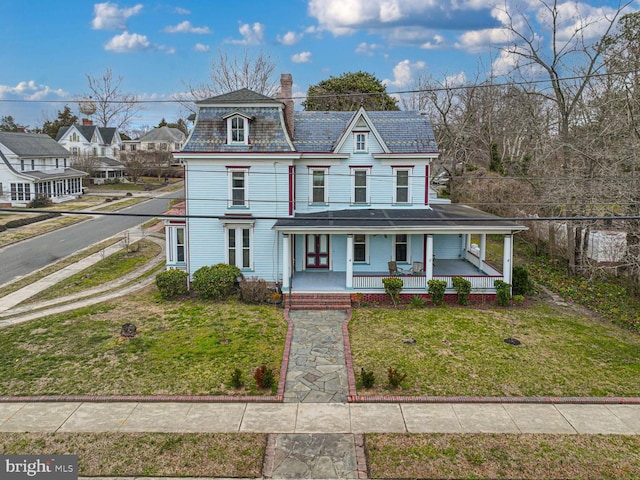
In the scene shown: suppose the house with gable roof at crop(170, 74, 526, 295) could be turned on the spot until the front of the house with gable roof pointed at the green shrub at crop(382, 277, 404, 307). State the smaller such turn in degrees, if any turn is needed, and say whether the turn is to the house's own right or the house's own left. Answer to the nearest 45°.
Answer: approximately 45° to the house's own left

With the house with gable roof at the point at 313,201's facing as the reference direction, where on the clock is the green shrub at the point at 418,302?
The green shrub is roughly at 10 o'clock from the house with gable roof.

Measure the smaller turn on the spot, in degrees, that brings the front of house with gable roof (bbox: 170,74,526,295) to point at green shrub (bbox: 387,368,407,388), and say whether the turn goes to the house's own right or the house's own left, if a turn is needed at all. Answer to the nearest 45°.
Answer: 0° — it already faces it

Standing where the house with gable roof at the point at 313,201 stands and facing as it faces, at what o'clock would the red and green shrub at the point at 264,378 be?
The red and green shrub is roughly at 12 o'clock from the house with gable roof.

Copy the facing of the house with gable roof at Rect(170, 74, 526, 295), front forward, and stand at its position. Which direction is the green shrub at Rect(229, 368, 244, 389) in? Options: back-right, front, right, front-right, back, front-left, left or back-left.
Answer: front

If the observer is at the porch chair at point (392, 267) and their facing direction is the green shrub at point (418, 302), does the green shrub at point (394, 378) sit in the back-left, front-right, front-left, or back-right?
front-right

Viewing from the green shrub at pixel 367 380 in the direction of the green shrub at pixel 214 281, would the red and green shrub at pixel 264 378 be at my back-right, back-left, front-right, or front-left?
front-left

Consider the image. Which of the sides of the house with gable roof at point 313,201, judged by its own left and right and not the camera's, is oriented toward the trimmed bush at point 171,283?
right

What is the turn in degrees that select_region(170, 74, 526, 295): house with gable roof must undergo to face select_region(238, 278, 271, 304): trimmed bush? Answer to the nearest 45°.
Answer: approximately 45° to its right

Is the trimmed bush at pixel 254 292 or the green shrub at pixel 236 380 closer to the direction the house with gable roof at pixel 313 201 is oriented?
the green shrub

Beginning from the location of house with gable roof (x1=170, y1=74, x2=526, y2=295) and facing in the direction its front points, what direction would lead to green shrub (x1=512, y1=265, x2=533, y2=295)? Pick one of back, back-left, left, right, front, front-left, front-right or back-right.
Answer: left

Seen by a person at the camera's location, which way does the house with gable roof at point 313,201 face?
facing the viewer
